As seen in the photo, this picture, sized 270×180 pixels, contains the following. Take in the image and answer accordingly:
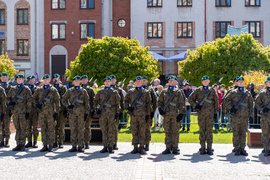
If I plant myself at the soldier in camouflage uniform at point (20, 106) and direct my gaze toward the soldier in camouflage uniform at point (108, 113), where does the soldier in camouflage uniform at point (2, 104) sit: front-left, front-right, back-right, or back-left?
back-left

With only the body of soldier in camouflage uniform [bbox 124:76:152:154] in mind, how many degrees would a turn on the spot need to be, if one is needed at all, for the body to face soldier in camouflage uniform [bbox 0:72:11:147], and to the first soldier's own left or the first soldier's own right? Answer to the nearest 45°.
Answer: approximately 90° to the first soldier's own right

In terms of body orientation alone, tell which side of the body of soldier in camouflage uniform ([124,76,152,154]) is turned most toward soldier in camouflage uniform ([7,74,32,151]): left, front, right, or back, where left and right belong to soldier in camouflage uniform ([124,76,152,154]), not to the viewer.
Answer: right

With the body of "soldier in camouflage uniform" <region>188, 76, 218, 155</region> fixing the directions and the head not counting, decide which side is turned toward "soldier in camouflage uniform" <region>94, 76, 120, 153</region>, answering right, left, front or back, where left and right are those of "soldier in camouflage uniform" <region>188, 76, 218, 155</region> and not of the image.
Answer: right

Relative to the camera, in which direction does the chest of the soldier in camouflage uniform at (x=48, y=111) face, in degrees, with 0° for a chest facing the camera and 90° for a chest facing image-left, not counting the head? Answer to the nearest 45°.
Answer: approximately 0°

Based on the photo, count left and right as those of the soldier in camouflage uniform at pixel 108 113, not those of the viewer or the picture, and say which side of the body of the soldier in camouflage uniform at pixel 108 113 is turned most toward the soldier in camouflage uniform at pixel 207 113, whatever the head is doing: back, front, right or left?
left

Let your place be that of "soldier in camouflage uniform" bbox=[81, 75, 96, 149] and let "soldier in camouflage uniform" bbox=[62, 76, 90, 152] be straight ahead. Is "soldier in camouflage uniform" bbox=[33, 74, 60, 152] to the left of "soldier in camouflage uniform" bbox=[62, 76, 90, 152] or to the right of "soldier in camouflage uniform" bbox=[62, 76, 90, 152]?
right

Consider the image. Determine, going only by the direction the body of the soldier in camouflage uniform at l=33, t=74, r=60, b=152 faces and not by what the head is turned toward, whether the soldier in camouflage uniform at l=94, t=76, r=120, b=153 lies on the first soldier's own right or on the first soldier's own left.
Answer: on the first soldier's own left

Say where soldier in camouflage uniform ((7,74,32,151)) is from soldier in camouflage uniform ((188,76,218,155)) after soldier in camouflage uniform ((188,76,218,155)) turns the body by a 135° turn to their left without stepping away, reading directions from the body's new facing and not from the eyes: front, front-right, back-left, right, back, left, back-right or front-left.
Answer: back-left

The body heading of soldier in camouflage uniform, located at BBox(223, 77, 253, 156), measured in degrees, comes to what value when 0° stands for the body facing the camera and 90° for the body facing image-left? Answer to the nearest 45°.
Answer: approximately 0°
